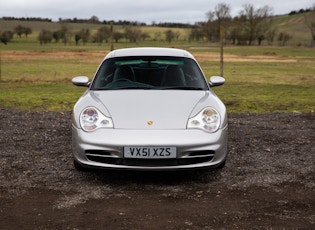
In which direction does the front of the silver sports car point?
toward the camera
